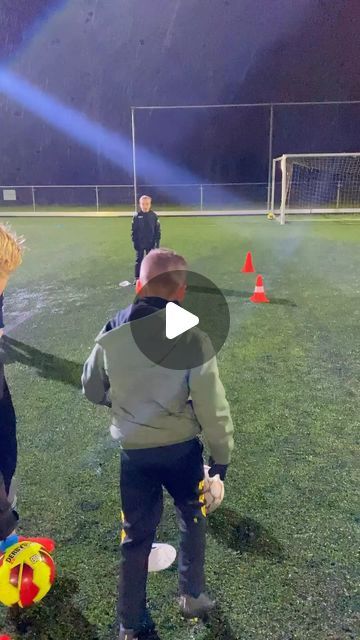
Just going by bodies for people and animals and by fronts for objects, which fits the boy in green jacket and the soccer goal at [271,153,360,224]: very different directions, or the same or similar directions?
very different directions

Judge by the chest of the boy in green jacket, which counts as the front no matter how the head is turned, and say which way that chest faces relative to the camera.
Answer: away from the camera

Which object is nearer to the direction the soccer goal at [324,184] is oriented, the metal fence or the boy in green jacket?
the boy in green jacket

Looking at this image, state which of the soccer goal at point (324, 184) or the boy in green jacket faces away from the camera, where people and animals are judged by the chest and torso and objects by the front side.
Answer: the boy in green jacket

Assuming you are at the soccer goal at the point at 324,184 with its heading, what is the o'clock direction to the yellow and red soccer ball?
The yellow and red soccer ball is roughly at 12 o'clock from the soccer goal.

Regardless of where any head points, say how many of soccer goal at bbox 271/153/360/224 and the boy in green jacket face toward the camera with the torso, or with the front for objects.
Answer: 1

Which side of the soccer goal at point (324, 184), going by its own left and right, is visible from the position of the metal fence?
right

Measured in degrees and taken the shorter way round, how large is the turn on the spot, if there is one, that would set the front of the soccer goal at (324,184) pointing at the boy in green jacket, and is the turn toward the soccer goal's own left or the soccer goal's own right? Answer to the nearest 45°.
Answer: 0° — it already faces them

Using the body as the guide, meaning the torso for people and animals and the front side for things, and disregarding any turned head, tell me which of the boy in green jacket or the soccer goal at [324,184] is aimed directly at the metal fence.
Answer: the boy in green jacket

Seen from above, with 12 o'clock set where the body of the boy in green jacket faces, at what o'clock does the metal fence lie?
The metal fence is roughly at 12 o'clock from the boy in green jacket.
